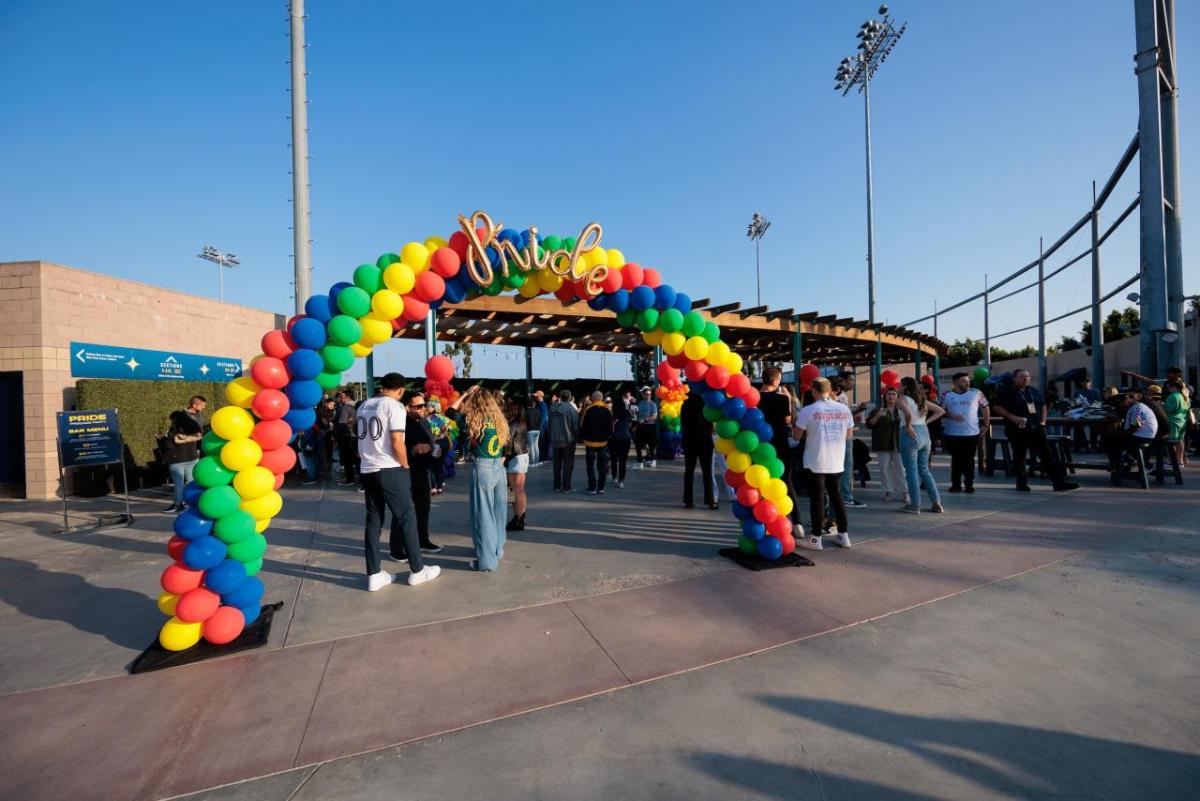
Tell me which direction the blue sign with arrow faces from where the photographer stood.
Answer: facing the viewer and to the right of the viewer

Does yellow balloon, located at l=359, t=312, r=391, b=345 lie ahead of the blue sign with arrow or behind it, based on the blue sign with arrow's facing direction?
ahead

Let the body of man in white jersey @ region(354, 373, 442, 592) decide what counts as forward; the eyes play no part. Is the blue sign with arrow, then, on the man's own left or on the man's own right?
on the man's own left

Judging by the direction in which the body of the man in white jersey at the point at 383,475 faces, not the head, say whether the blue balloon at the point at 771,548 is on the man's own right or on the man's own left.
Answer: on the man's own right

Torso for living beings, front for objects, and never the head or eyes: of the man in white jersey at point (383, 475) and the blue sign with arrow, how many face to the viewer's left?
0

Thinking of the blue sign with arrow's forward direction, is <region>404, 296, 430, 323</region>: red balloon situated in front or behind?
in front

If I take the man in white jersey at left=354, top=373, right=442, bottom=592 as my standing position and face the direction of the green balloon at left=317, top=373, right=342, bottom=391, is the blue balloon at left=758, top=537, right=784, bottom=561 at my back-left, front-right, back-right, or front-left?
back-left

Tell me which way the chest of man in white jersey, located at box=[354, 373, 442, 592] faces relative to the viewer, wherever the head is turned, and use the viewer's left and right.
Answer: facing away from the viewer and to the right of the viewer
